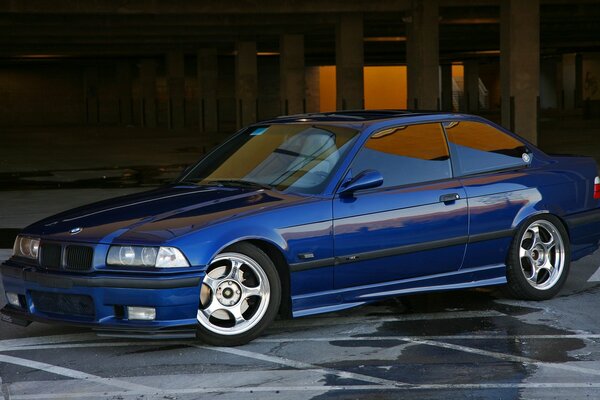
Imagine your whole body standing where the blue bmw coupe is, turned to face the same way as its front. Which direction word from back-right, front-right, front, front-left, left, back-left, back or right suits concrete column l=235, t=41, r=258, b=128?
back-right

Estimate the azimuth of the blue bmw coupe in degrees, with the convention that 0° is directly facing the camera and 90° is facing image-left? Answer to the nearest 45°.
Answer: approximately 45°

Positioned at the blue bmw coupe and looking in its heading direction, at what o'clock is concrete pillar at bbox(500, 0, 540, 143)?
The concrete pillar is roughly at 5 o'clock from the blue bmw coupe.

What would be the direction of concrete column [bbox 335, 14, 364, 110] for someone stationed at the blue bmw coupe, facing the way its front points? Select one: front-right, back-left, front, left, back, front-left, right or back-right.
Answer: back-right

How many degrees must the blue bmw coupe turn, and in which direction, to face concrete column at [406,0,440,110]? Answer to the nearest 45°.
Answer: approximately 135° to its right

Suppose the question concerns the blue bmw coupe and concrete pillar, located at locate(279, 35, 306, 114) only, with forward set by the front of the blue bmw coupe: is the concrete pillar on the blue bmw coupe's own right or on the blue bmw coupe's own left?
on the blue bmw coupe's own right
